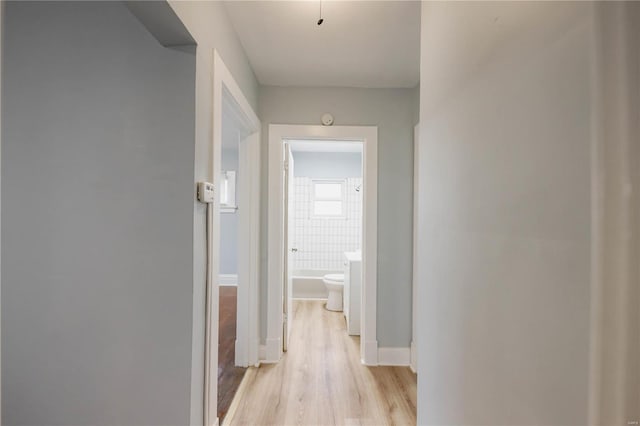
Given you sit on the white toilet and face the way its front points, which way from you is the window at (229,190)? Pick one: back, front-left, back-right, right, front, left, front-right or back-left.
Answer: front-right

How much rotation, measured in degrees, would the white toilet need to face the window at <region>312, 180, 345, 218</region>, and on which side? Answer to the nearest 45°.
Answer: approximately 90° to its right

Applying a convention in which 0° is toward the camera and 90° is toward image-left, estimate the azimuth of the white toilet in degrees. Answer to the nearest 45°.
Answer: approximately 90°
